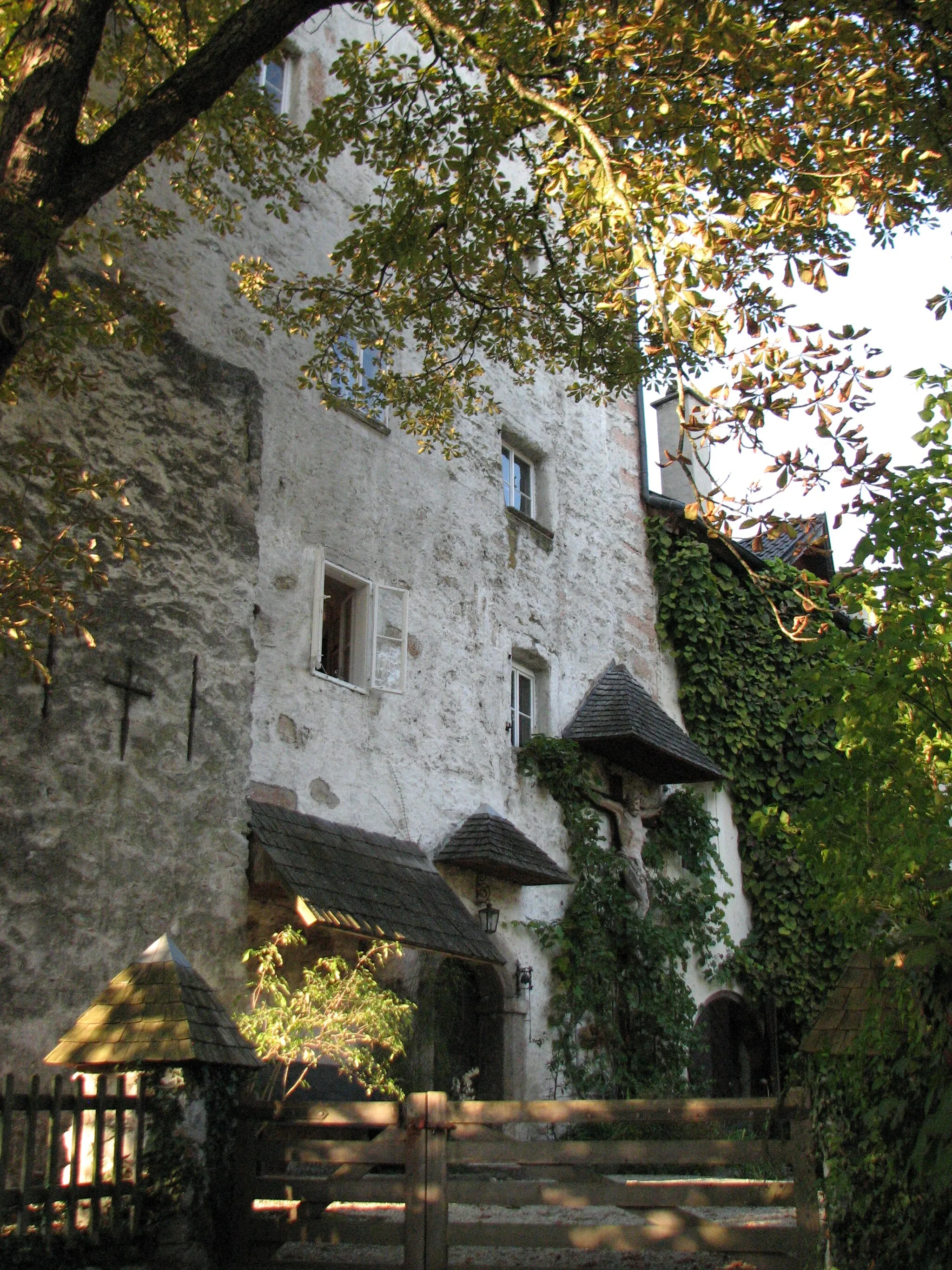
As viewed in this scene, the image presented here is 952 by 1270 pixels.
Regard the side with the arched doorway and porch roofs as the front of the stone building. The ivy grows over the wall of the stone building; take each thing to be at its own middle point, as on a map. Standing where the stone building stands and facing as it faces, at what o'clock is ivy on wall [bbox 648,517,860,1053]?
The ivy on wall is roughly at 9 o'clock from the stone building.

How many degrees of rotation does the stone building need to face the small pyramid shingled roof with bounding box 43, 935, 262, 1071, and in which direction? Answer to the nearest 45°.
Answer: approximately 45° to its right

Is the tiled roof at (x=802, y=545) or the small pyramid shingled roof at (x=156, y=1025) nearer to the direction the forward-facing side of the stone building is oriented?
the small pyramid shingled roof

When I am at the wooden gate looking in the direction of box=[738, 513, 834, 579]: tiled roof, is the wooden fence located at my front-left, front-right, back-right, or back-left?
back-left

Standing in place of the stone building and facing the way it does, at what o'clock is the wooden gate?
The wooden gate is roughly at 1 o'clock from the stone building.

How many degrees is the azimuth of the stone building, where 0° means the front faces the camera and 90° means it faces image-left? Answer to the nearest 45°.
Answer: approximately 315°

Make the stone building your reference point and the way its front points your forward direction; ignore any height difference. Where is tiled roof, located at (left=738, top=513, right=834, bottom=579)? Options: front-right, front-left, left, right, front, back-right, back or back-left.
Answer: left
